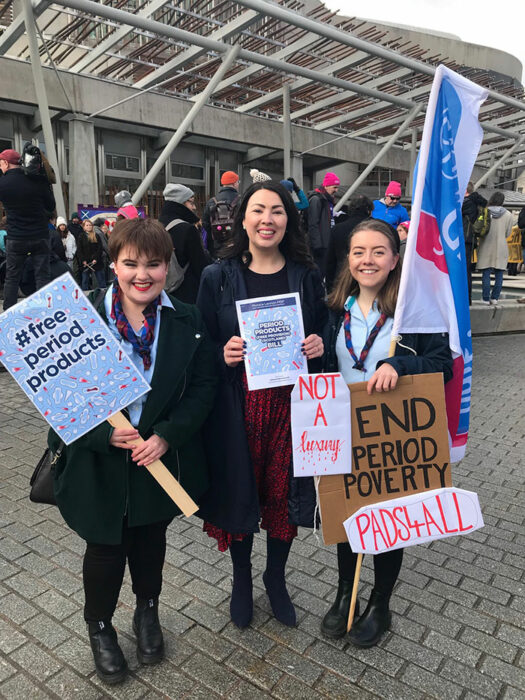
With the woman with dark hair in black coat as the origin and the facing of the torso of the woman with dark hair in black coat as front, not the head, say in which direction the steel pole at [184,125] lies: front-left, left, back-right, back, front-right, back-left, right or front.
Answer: back

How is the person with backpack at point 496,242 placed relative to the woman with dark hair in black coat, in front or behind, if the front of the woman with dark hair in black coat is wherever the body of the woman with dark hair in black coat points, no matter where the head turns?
behind

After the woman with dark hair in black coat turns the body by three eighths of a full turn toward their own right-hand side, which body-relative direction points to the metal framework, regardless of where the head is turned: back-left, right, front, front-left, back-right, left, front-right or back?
front-right

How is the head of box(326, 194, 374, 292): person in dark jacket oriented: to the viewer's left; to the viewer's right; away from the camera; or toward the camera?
away from the camera

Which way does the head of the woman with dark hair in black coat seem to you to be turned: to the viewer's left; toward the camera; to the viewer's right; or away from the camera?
toward the camera

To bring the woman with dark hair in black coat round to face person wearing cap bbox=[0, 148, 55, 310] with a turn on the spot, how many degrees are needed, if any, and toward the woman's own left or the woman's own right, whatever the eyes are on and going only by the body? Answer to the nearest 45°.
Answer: approximately 135° to the woman's own right

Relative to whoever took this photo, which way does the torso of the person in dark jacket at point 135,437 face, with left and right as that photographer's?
facing the viewer

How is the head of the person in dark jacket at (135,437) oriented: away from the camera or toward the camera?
toward the camera

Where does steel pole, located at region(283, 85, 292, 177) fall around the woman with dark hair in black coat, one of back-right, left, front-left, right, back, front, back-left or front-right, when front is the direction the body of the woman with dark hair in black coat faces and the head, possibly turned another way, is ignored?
back

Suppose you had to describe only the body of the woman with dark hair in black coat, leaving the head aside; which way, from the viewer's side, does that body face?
toward the camera

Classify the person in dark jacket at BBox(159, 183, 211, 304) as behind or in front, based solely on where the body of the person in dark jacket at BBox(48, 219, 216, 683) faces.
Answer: behind

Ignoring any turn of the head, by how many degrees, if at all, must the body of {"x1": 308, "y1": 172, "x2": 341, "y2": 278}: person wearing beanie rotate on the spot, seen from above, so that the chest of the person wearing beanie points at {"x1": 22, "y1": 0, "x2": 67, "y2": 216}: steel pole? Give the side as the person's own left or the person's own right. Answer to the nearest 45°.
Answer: approximately 135° to the person's own left

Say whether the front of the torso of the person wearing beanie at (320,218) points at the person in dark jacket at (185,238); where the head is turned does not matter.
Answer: no
